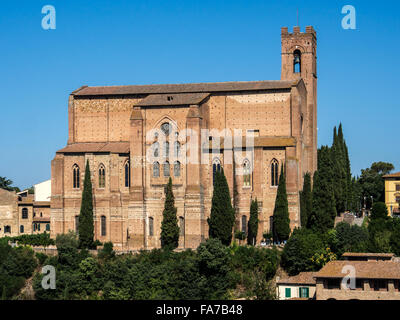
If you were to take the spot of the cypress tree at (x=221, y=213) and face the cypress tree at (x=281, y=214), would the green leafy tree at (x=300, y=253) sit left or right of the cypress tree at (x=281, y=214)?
right
